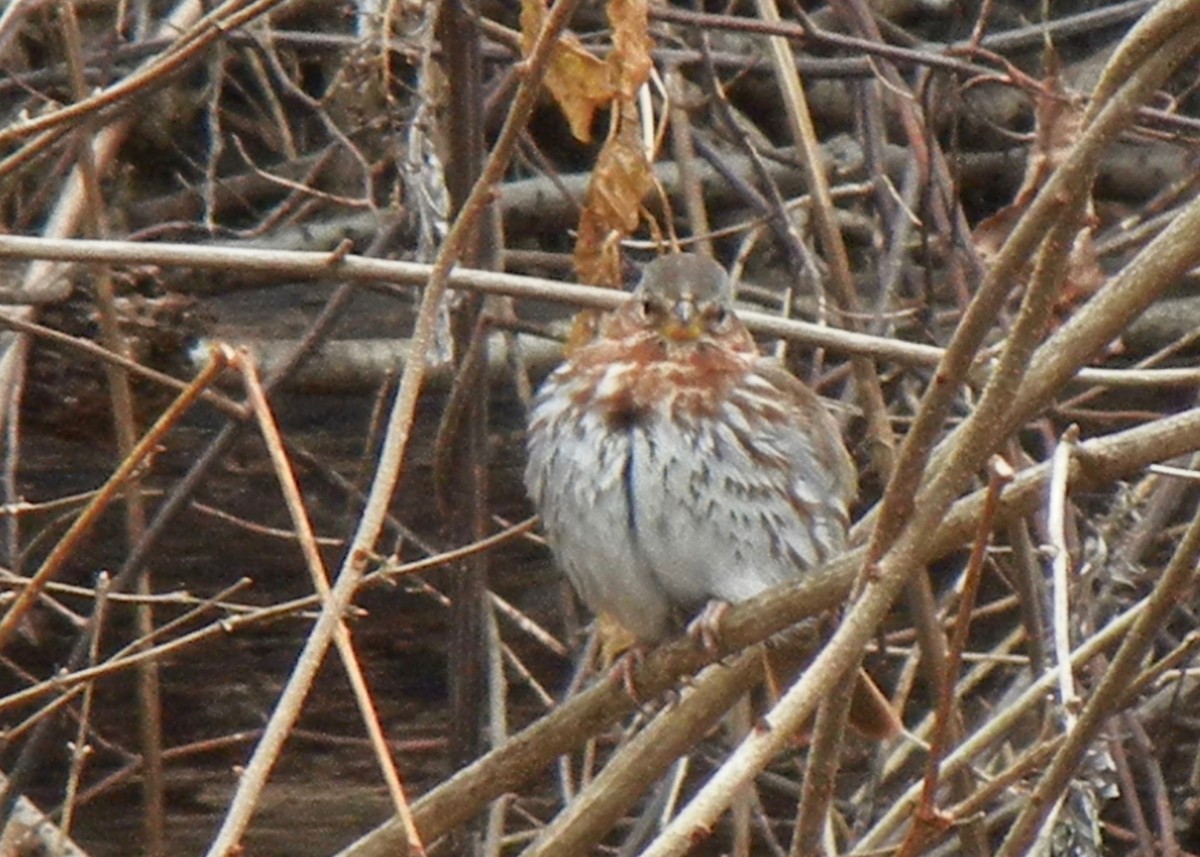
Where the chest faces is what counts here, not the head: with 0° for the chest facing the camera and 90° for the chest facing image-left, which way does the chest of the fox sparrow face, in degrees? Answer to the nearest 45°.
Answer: approximately 0°
